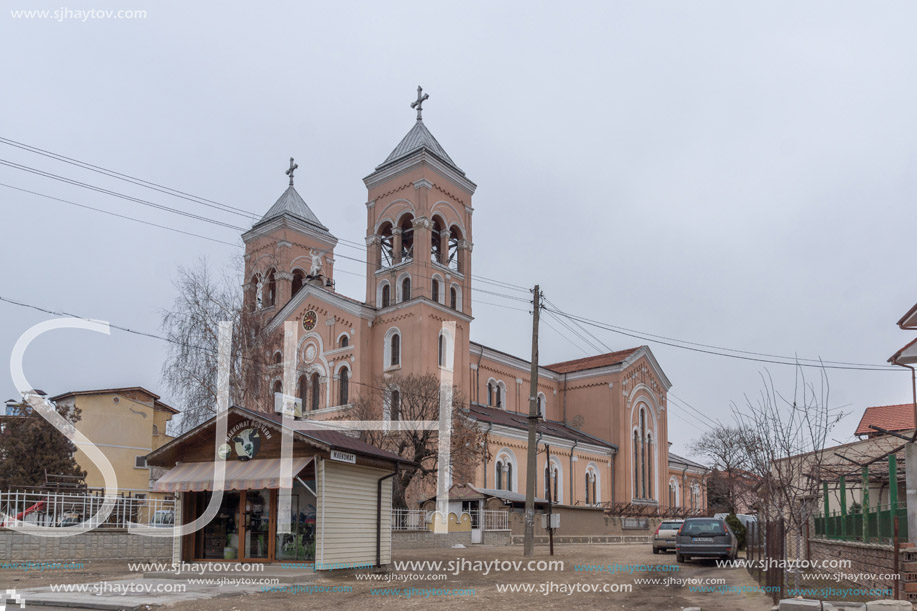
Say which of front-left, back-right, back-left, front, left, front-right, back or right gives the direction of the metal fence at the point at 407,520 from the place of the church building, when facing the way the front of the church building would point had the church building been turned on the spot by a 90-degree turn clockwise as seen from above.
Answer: back-left

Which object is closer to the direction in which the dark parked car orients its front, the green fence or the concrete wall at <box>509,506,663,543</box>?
the concrete wall

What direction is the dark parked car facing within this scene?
away from the camera

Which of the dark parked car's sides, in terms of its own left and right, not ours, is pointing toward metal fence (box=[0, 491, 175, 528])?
left

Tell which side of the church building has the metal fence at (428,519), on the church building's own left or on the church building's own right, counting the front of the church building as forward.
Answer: on the church building's own left

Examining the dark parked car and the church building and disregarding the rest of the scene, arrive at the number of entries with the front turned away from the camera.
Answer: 1

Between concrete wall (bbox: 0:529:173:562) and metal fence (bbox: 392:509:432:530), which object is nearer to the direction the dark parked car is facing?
the metal fence

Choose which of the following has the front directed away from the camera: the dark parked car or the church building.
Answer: the dark parked car

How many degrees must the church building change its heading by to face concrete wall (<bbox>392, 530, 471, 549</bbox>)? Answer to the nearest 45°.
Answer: approximately 45° to its left

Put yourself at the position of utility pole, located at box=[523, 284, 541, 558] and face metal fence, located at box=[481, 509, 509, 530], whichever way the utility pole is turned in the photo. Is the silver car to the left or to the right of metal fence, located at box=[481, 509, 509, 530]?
right

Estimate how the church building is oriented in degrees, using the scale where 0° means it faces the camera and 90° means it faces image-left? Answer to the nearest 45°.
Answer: approximately 45°

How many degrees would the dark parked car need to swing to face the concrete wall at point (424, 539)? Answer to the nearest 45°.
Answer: approximately 45° to its left
